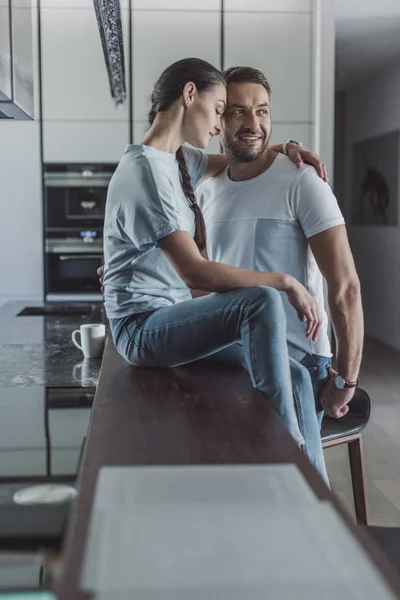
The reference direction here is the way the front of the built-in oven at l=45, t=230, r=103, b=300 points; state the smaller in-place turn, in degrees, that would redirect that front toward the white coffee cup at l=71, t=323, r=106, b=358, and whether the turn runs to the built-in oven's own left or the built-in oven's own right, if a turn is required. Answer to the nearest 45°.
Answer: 0° — it already faces it

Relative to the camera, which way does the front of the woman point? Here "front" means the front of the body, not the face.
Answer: to the viewer's right

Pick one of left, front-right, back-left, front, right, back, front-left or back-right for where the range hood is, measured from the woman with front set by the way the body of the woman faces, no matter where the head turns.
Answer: back-left

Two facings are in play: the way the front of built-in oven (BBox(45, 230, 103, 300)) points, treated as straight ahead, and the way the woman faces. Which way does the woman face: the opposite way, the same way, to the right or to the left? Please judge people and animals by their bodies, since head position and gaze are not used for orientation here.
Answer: to the left

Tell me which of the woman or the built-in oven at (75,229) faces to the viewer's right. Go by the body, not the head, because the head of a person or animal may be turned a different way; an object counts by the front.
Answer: the woman

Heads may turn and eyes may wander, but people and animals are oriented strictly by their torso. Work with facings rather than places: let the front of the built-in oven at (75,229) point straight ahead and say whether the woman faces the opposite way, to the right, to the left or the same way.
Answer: to the left

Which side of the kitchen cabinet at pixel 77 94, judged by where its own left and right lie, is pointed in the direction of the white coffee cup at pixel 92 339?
front

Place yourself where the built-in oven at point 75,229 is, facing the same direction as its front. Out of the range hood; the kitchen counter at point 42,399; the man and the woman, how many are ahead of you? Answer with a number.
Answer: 4

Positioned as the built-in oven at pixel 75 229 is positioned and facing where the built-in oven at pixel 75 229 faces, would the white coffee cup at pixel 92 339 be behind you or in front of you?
in front

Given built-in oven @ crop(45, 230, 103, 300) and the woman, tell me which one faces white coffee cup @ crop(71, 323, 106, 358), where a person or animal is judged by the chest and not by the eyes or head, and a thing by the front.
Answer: the built-in oven

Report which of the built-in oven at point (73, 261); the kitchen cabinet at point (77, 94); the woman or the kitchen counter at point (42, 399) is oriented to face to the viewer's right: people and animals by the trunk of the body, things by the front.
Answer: the woman

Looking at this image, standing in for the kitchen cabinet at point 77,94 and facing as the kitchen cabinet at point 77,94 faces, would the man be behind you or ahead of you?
ahead

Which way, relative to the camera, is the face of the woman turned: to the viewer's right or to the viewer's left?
to the viewer's right
